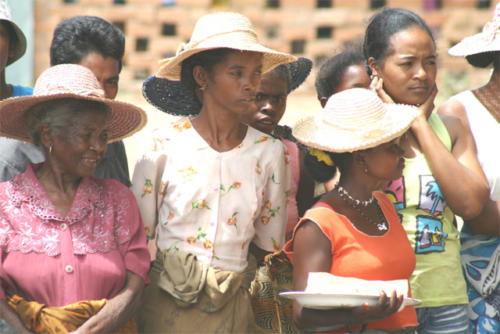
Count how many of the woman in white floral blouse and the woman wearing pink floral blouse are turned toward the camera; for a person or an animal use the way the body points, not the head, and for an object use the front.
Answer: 2

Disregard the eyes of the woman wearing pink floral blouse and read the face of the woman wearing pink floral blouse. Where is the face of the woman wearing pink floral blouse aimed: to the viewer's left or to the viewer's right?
to the viewer's right

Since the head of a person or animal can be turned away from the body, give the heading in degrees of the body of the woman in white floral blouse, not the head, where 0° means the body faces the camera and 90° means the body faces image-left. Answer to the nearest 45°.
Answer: approximately 0°

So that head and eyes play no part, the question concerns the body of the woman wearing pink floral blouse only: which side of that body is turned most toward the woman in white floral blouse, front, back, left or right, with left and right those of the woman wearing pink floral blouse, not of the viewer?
left

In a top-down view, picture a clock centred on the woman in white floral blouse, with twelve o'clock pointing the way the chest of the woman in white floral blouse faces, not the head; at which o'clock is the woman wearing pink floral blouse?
The woman wearing pink floral blouse is roughly at 2 o'clock from the woman in white floral blouse.

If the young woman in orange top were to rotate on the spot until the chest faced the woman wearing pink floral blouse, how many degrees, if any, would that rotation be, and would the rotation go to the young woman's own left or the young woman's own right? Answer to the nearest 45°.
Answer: approximately 135° to the young woman's own right

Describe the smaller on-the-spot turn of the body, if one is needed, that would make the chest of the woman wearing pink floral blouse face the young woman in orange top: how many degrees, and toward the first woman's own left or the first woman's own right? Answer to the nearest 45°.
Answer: approximately 90° to the first woman's own left

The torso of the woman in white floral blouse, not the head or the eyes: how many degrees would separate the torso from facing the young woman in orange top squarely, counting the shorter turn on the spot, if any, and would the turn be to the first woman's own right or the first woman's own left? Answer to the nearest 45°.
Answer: approximately 45° to the first woman's own left
